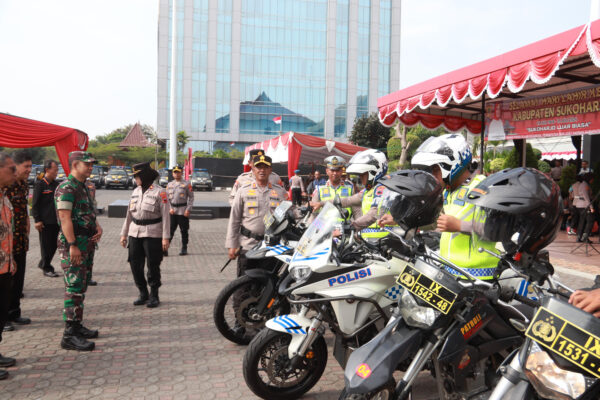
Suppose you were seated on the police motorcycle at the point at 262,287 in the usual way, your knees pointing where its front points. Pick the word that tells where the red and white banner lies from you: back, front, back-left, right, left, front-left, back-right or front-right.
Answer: back

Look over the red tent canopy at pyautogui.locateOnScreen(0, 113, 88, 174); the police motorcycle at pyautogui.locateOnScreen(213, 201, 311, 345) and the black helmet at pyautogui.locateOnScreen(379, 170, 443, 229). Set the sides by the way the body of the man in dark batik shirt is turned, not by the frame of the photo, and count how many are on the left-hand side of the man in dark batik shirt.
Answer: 1

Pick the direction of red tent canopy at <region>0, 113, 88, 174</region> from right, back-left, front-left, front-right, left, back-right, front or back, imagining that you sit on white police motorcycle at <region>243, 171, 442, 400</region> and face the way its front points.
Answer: right

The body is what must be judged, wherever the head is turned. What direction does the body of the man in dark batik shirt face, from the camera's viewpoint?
to the viewer's right

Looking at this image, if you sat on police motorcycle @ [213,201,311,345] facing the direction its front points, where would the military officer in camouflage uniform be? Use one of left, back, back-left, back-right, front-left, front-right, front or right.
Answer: front-right

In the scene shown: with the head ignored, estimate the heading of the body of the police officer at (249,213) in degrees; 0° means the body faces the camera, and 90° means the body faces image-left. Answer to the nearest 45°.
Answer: approximately 0°

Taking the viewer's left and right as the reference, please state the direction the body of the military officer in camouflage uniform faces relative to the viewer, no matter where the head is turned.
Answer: facing to the right of the viewer

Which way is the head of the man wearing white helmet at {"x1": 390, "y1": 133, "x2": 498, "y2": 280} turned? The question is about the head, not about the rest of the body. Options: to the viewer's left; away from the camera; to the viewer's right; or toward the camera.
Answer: to the viewer's left

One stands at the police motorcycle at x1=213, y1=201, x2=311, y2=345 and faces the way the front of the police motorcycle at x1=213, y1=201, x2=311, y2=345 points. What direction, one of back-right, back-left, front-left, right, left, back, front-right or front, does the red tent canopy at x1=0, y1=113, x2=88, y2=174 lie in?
right

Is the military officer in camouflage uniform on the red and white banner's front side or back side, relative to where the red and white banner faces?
on the front side
